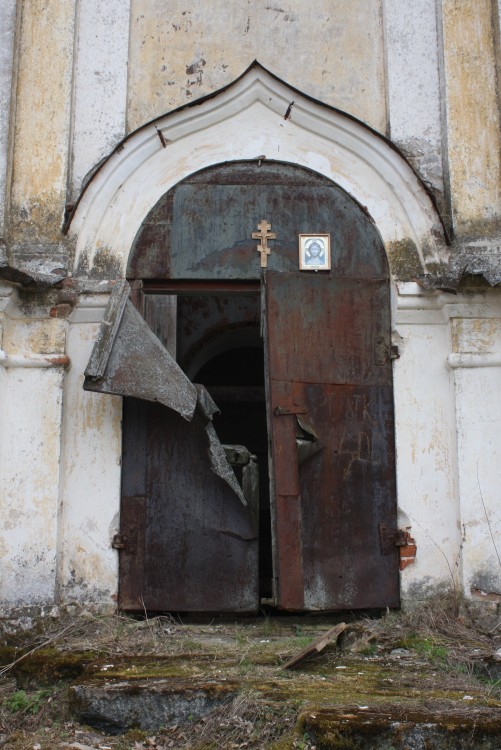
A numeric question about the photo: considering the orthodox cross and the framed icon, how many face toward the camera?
2

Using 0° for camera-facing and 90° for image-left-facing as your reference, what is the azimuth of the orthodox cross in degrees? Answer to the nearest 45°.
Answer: approximately 0°
